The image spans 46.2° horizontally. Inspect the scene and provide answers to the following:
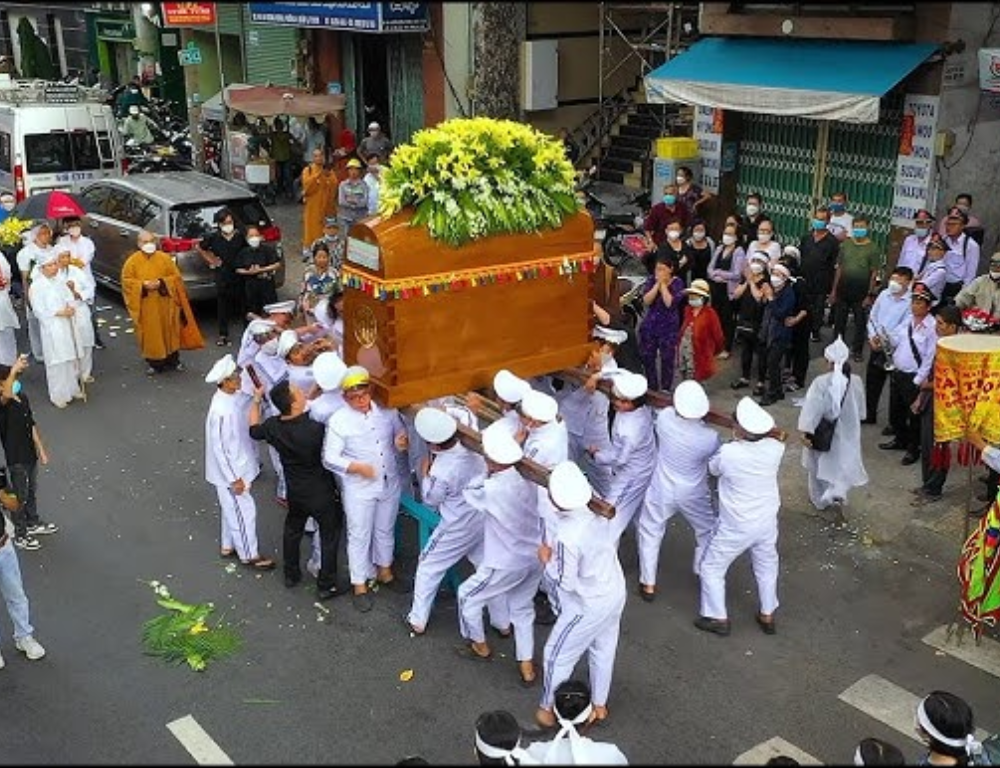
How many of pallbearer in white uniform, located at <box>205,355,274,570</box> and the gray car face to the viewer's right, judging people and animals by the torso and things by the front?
1

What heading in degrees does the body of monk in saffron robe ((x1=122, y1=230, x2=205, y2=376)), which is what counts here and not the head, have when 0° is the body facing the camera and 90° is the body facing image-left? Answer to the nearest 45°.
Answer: approximately 0°

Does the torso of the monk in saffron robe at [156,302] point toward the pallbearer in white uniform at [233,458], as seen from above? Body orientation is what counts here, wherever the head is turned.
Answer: yes

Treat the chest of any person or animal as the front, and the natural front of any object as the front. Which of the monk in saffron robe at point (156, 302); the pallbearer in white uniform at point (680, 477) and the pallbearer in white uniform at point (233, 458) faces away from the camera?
the pallbearer in white uniform at point (680, 477)

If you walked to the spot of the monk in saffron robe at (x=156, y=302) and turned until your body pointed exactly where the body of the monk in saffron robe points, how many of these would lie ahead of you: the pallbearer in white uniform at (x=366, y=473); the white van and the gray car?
1

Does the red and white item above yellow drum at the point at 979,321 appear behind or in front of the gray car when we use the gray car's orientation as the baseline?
behind

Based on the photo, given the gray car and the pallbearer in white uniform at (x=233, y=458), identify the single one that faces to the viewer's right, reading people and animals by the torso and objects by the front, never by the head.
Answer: the pallbearer in white uniform

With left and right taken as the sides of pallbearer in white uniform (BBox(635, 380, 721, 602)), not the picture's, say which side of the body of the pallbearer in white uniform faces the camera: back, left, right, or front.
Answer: back

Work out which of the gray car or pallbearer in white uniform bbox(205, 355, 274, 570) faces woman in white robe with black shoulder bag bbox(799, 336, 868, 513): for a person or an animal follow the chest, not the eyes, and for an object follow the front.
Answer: the pallbearer in white uniform

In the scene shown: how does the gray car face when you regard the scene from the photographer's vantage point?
facing away from the viewer and to the left of the viewer

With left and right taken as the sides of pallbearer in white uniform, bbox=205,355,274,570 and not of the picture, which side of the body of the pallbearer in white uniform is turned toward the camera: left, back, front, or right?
right

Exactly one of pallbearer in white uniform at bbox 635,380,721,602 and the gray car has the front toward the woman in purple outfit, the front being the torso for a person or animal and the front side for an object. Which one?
the pallbearer in white uniform

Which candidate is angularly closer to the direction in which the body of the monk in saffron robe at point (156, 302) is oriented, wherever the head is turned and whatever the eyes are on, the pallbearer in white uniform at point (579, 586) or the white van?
the pallbearer in white uniform
